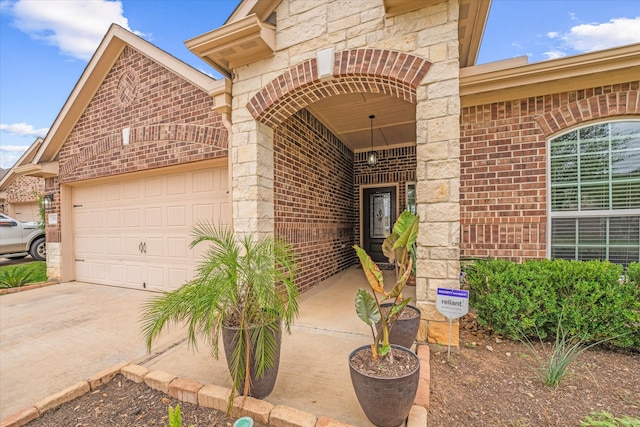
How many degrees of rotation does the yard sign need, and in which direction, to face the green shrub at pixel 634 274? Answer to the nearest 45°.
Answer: approximately 135° to its left

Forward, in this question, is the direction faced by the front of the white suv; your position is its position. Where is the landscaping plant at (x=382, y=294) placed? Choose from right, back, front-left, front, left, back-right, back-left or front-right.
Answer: right

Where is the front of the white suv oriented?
to the viewer's right

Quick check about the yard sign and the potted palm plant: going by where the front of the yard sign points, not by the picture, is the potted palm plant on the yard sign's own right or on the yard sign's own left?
on the yard sign's own right

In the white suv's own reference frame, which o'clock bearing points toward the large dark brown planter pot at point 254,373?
The large dark brown planter pot is roughly at 3 o'clock from the white suv.

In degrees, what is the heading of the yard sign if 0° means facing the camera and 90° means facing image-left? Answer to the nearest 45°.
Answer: approximately 0°

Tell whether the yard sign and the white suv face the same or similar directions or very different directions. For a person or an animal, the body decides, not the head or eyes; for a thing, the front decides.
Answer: very different directions

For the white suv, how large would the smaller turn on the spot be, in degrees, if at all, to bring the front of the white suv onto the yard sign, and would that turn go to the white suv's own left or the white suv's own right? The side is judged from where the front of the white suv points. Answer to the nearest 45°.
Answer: approximately 90° to the white suv's own right

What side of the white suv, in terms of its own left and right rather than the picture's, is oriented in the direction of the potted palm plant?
right

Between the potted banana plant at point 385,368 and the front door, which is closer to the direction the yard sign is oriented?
the potted banana plant

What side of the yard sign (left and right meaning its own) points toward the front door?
back
